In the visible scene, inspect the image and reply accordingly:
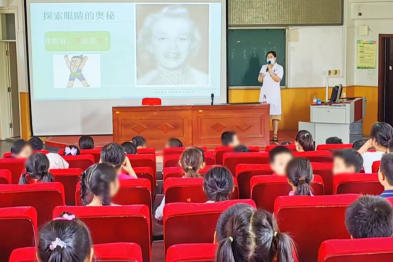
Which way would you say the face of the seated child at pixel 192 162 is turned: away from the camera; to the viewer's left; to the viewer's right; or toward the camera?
away from the camera

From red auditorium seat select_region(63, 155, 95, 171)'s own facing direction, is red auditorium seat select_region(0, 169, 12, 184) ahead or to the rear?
to the rear

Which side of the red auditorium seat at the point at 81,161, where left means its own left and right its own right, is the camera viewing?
back

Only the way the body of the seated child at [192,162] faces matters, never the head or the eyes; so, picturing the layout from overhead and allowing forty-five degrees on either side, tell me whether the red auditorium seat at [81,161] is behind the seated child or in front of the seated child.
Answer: in front

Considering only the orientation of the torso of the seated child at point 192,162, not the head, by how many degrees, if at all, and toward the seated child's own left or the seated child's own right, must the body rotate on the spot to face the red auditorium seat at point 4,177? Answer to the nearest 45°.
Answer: approximately 90° to the seated child's own left

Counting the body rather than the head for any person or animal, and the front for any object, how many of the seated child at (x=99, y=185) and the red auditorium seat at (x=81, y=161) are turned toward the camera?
0

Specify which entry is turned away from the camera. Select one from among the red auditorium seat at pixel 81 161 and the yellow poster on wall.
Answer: the red auditorium seat

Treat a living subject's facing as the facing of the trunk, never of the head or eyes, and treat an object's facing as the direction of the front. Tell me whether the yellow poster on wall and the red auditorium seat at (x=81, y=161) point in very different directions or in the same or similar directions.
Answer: very different directions

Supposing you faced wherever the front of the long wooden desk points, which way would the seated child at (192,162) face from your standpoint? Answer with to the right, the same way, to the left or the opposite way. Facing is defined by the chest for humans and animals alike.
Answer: the opposite way

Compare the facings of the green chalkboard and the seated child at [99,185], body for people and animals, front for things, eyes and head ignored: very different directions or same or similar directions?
very different directions

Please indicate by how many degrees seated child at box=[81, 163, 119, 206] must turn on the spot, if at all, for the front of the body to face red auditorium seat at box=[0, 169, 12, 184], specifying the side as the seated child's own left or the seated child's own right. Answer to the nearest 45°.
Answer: approximately 90° to the seated child's own left

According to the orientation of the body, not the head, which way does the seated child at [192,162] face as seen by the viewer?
away from the camera

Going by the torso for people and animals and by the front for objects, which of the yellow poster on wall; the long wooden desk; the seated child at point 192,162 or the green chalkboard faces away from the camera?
the seated child

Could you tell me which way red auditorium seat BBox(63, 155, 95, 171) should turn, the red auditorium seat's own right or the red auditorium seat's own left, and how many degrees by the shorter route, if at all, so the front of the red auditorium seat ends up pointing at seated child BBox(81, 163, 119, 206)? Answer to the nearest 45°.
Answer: approximately 180°

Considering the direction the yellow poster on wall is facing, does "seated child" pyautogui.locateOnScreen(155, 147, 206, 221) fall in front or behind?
in front

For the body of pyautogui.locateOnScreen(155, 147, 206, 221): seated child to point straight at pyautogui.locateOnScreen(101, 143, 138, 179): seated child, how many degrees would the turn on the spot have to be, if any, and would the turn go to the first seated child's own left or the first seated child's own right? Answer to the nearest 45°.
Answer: approximately 90° to the first seated child's own left

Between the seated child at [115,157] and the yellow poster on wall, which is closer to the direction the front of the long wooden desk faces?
the seated child
